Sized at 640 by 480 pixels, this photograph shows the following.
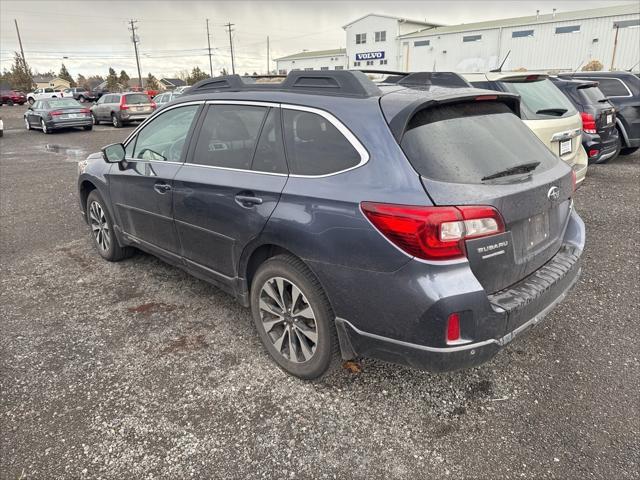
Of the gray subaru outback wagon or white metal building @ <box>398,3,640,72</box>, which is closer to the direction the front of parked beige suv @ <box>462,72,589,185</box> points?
the white metal building

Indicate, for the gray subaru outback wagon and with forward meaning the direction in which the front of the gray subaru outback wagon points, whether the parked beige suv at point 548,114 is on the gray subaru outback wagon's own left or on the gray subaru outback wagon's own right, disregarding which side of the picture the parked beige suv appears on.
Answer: on the gray subaru outback wagon's own right

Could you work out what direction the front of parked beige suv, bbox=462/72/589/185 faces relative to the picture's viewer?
facing away from the viewer and to the left of the viewer

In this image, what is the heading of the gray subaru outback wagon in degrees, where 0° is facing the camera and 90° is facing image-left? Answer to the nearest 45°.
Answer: approximately 135°

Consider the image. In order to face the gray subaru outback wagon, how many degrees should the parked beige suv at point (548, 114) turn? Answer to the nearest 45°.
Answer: approximately 135° to its left

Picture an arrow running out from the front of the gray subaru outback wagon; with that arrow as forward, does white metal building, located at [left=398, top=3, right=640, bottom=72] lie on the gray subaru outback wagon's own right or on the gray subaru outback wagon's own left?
on the gray subaru outback wagon's own right
